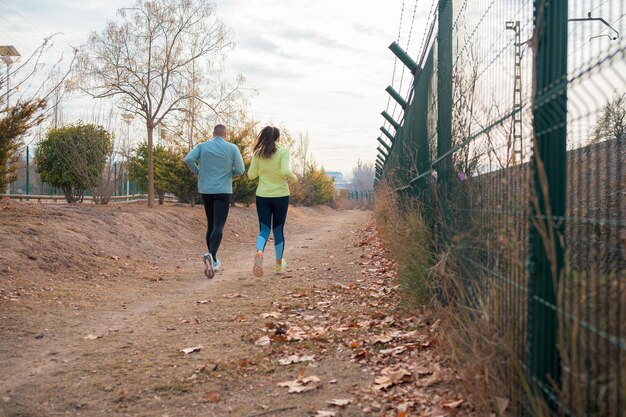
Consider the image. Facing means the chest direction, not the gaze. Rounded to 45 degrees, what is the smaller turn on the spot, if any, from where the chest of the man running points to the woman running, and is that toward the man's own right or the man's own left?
approximately 90° to the man's own right

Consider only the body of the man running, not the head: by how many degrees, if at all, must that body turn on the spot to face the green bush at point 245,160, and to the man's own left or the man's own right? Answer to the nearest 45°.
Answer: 0° — they already face it

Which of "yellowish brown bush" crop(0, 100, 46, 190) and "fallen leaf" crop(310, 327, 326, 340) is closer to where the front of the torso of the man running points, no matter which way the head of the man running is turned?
the yellowish brown bush

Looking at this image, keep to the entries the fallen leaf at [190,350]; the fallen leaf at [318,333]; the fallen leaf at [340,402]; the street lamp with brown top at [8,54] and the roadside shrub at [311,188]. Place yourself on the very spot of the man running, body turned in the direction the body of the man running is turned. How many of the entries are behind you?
3

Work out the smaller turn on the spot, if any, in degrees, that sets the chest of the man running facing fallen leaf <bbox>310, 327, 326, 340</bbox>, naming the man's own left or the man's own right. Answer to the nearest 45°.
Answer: approximately 180°

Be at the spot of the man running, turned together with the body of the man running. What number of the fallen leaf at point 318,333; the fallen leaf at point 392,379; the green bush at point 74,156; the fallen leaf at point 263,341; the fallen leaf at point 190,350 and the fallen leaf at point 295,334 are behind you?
5

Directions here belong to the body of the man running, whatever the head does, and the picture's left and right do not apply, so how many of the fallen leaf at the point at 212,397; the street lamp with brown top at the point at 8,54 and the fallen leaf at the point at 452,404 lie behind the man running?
2

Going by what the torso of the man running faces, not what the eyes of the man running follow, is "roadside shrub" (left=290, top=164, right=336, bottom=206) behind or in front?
in front

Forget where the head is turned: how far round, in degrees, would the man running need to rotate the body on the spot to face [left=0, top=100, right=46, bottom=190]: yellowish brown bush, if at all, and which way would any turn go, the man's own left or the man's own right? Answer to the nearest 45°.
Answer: approximately 45° to the man's own left

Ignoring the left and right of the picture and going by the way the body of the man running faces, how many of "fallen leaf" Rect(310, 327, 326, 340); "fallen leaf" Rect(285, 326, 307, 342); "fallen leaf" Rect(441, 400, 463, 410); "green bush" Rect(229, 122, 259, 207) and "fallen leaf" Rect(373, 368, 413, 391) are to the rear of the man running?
4

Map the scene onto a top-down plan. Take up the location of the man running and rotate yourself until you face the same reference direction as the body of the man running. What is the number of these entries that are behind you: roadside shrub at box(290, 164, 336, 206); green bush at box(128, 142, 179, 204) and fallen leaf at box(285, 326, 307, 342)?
1

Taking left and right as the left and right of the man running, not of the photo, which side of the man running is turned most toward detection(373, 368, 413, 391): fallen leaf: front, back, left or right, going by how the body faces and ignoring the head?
back

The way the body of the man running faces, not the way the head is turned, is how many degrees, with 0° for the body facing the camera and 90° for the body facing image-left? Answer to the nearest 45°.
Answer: approximately 180°

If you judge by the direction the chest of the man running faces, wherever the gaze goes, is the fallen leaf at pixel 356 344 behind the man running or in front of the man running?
behind

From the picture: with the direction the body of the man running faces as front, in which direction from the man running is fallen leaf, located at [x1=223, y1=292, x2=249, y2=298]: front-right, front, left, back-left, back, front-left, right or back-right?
back
